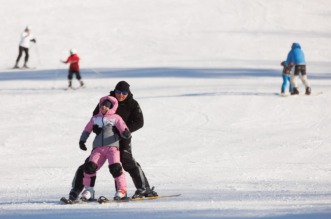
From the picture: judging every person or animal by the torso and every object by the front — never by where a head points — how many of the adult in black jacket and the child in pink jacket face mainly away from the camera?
0

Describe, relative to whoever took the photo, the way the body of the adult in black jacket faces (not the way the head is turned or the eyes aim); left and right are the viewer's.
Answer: facing the viewer and to the left of the viewer

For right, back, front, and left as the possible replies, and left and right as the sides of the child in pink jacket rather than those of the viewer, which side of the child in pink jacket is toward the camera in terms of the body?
front
